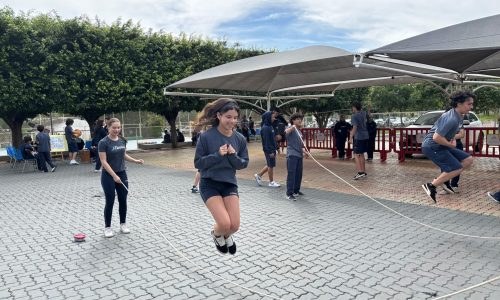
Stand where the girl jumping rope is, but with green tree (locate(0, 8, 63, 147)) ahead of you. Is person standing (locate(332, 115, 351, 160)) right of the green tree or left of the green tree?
right

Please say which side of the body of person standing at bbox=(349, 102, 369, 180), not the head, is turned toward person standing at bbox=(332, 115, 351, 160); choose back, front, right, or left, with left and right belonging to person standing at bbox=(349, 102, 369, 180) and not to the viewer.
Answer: right

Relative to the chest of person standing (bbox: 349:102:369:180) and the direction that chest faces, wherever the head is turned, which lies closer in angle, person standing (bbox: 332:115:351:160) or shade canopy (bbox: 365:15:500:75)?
the person standing

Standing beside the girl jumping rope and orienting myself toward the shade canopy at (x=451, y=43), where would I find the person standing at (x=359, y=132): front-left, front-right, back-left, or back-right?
front-left

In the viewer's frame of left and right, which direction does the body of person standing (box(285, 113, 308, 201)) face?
facing the viewer and to the right of the viewer

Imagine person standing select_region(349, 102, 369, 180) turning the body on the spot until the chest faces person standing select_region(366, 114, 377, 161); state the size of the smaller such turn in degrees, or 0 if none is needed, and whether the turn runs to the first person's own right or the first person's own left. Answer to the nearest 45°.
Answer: approximately 90° to the first person's own right

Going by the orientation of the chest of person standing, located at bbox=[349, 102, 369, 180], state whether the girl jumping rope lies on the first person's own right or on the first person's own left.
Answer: on the first person's own left

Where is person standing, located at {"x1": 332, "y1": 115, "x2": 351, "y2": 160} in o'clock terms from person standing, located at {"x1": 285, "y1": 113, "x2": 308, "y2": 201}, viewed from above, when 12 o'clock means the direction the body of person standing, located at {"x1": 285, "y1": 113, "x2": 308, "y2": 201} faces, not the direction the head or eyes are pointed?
person standing, located at {"x1": 332, "y1": 115, "x2": 351, "y2": 160} is roughly at 8 o'clock from person standing, located at {"x1": 285, "y1": 113, "x2": 308, "y2": 201}.

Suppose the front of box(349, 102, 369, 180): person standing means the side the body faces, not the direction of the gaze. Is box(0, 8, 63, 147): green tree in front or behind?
in front

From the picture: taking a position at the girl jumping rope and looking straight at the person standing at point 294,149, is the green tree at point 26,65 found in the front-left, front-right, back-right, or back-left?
front-left

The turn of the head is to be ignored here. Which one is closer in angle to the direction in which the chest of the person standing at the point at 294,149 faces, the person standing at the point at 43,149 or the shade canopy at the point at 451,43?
the shade canopy
